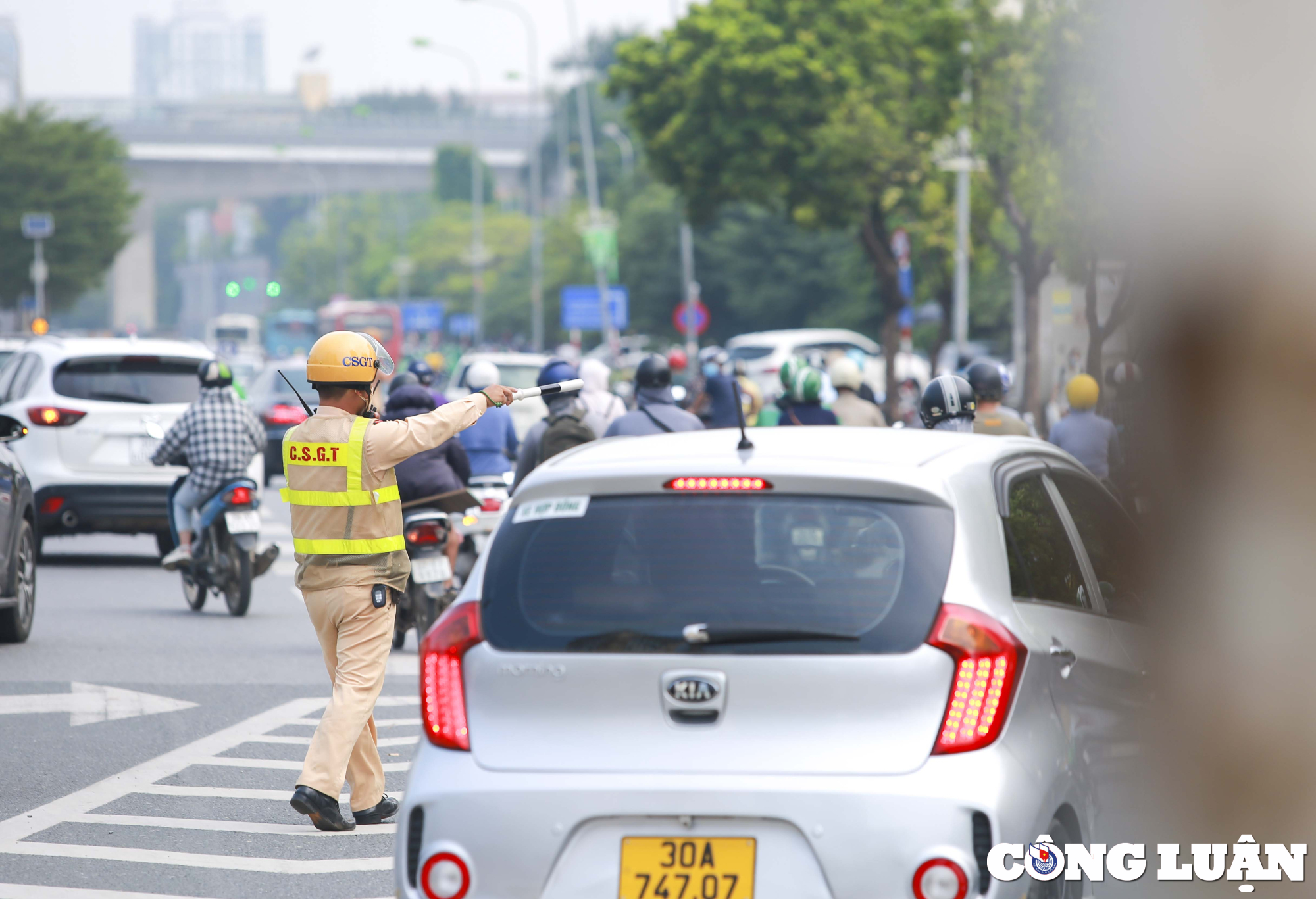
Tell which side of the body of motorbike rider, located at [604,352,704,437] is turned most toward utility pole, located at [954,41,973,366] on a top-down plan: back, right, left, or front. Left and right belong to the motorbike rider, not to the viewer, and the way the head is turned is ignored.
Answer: front

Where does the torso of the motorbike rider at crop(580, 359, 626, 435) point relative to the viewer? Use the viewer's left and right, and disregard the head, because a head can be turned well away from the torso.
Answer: facing away from the viewer

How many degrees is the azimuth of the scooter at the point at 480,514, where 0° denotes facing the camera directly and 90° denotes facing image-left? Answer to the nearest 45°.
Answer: approximately 180°

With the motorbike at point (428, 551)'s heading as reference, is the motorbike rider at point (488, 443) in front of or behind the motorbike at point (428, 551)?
in front

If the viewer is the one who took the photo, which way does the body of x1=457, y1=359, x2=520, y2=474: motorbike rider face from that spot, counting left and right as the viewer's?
facing away from the viewer

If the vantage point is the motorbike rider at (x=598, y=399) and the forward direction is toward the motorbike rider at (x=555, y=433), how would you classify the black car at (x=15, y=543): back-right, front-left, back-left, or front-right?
front-right

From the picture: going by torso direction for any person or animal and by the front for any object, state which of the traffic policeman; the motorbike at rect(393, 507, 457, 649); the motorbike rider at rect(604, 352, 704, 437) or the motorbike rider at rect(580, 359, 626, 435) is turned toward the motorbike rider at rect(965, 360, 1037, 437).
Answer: the traffic policeman

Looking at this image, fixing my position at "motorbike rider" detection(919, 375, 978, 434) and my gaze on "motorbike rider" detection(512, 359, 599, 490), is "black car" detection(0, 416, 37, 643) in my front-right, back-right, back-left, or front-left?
front-left

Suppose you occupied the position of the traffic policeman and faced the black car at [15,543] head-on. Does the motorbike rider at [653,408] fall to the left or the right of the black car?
right

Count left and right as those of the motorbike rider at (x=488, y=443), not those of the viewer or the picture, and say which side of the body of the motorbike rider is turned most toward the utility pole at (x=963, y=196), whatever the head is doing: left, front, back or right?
front

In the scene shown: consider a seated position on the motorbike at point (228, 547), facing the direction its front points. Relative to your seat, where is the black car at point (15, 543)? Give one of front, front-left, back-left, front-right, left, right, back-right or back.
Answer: left

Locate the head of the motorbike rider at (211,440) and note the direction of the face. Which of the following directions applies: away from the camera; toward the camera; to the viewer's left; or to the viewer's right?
away from the camera

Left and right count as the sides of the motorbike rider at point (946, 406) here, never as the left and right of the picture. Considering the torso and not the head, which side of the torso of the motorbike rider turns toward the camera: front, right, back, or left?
back

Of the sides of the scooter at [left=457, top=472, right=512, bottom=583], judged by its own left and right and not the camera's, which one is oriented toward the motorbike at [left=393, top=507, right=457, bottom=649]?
back

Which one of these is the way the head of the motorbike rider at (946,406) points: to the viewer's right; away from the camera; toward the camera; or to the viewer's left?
away from the camera

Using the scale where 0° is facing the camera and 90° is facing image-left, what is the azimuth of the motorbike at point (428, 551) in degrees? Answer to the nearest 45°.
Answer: approximately 180°
